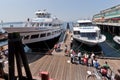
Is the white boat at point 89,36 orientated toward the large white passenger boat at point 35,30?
no

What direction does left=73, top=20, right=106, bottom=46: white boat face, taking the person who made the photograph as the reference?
facing the viewer and to the right of the viewer

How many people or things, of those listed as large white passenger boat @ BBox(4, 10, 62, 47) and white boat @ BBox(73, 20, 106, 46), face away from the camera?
0

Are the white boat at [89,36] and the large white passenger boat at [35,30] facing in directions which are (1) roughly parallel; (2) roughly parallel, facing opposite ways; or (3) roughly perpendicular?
roughly parallel

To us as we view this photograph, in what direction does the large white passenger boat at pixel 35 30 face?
facing the viewer and to the left of the viewer

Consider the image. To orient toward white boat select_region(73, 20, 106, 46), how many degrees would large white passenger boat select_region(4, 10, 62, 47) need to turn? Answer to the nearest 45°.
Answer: approximately 135° to its left
